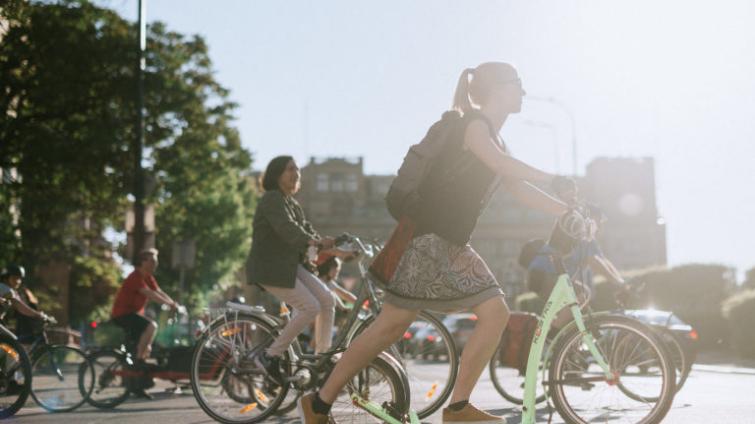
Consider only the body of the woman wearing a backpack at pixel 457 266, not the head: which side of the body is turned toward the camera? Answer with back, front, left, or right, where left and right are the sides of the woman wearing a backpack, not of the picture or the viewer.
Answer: right

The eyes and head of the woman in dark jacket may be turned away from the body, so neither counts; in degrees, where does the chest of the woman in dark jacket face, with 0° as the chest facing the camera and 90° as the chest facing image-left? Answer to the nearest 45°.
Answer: approximately 270°

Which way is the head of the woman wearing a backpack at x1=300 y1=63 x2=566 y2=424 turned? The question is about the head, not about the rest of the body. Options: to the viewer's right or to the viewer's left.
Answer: to the viewer's right

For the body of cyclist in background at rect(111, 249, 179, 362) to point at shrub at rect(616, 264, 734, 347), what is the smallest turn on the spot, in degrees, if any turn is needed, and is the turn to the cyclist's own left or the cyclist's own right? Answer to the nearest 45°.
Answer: approximately 45° to the cyclist's own left

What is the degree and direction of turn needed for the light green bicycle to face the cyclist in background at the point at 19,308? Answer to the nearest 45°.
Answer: approximately 135° to its left

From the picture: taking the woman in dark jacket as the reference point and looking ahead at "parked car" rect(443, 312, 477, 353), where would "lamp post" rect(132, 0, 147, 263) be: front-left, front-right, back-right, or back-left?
front-left

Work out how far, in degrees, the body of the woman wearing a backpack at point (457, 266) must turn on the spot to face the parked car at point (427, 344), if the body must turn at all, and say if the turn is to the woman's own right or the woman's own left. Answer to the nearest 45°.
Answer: approximately 90° to the woman's own left

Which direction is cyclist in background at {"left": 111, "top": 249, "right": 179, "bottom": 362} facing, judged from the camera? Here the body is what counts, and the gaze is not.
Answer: to the viewer's right

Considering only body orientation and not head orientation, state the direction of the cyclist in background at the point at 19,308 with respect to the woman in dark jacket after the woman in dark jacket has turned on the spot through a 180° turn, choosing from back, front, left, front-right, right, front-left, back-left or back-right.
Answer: front-right

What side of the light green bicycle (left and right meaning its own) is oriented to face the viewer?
right
